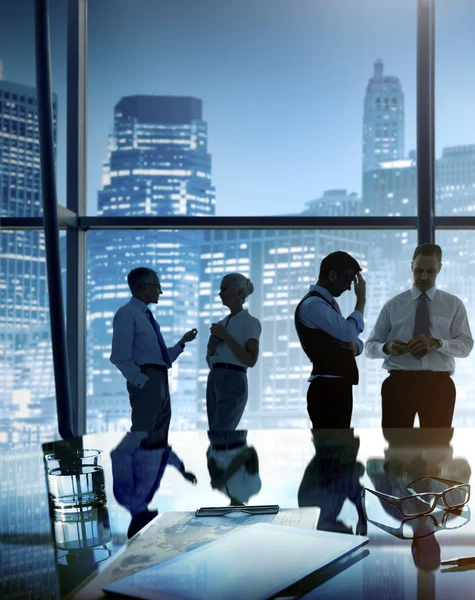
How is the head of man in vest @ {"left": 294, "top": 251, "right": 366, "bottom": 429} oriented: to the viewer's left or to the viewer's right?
to the viewer's right

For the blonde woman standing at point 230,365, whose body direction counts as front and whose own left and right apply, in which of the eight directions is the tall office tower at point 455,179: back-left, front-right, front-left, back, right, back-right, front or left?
back

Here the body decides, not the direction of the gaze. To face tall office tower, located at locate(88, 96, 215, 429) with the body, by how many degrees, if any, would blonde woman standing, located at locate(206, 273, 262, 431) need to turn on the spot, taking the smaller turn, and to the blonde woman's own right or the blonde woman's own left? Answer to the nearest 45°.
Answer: approximately 135° to the blonde woman's own right

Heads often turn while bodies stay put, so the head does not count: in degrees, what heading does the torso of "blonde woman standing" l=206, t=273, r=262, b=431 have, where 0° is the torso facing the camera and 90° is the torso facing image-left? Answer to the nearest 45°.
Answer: approximately 45°

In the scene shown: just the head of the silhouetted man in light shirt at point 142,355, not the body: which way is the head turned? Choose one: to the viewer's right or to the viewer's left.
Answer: to the viewer's right

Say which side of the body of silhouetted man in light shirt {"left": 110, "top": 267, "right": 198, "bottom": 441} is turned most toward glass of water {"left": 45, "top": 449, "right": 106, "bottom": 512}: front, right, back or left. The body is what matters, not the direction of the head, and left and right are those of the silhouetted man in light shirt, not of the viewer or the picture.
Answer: right

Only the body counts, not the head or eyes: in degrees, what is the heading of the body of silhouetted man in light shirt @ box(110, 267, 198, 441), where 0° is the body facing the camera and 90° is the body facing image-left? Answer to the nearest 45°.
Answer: approximately 270°

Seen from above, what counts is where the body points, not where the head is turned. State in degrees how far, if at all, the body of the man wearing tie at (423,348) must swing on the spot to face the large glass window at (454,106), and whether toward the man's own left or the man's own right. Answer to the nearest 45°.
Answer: approximately 180°

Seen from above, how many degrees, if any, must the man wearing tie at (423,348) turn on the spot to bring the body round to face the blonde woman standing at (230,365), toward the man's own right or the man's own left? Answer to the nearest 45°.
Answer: approximately 90° to the man's own right
